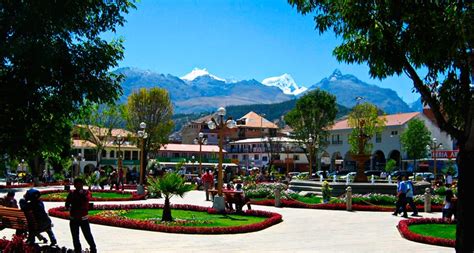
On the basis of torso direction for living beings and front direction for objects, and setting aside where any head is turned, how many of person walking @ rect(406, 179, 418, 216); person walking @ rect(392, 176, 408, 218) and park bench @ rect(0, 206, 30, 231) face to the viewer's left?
2

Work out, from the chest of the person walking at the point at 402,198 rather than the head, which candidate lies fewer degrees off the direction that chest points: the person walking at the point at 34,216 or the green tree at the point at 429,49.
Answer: the person walking

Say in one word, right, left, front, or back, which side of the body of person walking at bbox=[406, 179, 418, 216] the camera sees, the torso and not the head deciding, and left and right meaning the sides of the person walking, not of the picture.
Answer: left

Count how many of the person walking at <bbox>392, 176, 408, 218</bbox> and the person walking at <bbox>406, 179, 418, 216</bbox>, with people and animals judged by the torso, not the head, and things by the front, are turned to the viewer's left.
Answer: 2

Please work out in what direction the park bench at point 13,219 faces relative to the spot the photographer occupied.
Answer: facing away from the viewer and to the right of the viewer

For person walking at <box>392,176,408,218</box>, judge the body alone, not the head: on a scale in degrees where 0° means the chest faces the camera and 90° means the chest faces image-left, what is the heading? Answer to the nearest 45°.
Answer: approximately 90°

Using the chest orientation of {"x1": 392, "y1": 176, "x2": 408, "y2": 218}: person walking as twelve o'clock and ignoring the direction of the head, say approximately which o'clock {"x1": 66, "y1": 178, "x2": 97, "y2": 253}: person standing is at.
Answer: {"x1": 66, "y1": 178, "x2": 97, "y2": 253}: person standing is roughly at 10 o'clock from {"x1": 392, "y1": 176, "x2": 408, "y2": 218}: person walking.

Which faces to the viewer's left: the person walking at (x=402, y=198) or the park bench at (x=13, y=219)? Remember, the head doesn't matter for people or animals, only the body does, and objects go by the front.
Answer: the person walking
